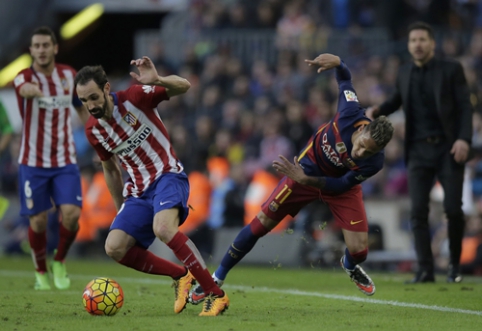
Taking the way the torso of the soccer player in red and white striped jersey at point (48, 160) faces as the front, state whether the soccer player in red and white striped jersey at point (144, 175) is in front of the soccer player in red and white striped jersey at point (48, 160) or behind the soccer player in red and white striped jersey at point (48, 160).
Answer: in front

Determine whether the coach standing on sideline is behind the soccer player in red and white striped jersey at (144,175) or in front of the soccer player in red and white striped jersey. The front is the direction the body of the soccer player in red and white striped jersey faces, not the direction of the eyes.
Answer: behind

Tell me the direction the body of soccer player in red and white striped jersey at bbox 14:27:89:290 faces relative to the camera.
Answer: toward the camera

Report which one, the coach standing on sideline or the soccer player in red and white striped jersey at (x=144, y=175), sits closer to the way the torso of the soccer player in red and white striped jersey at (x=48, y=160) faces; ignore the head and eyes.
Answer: the soccer player in red and white striped jersey

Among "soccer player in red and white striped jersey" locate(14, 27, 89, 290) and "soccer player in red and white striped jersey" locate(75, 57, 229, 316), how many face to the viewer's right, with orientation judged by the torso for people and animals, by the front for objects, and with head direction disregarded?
0

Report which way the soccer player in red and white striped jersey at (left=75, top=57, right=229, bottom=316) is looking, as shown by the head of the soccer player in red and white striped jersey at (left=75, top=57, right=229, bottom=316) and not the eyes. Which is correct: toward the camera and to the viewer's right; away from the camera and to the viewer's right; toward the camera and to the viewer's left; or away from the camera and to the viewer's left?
toward the camera and to the viewer's left

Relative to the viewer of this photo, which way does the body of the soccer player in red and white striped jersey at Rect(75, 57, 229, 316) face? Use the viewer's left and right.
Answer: facing the viewer and to the left of the viewer

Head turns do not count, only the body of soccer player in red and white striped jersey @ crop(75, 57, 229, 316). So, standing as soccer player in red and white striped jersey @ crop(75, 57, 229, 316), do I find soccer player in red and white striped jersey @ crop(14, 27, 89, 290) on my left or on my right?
on my right

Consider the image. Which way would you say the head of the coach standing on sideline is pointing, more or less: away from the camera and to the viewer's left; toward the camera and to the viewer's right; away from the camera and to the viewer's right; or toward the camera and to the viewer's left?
toward the camera and to the viewer's left
